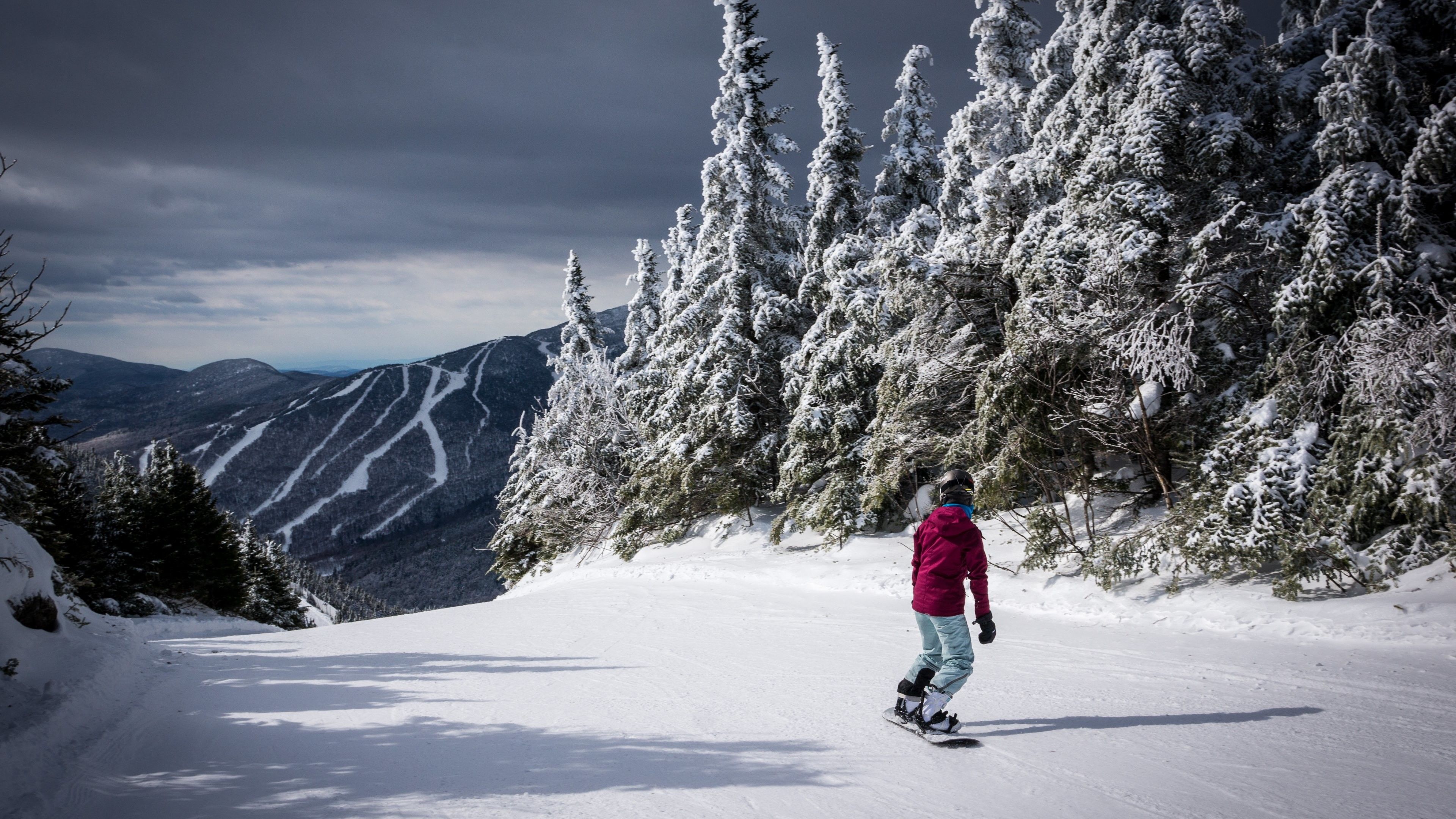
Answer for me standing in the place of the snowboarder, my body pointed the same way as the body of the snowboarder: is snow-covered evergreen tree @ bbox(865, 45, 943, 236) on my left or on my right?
on my left

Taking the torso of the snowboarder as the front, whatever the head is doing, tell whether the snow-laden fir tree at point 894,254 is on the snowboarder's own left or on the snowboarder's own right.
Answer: on the snowboarder's own left

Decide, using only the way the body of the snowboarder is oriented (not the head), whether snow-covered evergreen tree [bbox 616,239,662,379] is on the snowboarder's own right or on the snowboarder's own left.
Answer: on the snowboarder's own left

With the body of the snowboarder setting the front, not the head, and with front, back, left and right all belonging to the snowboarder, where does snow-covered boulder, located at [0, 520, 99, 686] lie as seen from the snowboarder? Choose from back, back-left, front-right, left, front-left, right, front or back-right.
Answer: back-left

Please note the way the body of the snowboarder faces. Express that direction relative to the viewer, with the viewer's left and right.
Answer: facing away from the viewer and to the right of the viewer
